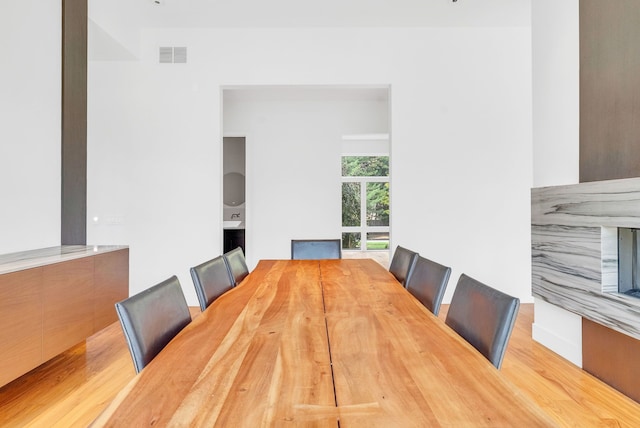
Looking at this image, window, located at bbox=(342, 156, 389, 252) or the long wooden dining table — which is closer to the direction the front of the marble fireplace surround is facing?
the long wooden dining table

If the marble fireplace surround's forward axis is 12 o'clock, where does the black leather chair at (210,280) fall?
The black leather chair is roughly at 12 o'clock from the marble fireplace surround.

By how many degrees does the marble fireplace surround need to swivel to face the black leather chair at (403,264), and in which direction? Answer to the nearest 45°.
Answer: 0° — it already faces it

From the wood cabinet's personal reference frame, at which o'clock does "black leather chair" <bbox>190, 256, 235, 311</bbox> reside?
The black leather chair is roughly at 12 o'clock from the wood cabinet.

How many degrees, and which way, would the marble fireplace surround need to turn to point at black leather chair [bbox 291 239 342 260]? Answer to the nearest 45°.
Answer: approximately 45° to its right

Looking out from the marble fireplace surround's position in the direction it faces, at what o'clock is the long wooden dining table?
The long wooden dining table is roughly at 11 o'clock from the marble fireplace surround.

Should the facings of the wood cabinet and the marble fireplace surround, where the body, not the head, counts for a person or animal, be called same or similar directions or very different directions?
very different directions

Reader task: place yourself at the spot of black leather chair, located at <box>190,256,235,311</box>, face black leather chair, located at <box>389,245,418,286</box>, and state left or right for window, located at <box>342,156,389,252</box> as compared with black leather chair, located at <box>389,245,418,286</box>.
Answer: left
